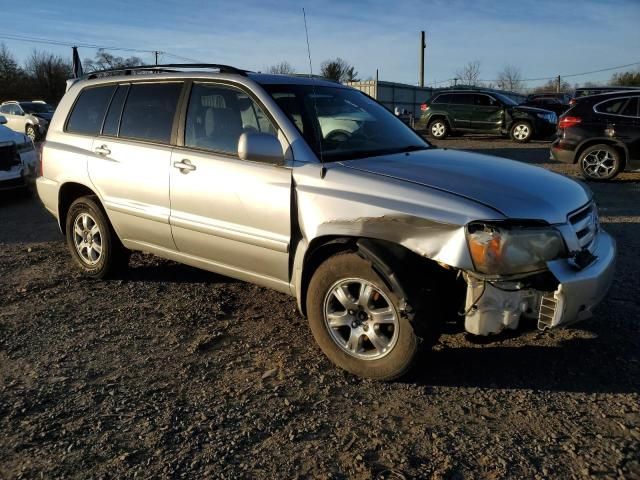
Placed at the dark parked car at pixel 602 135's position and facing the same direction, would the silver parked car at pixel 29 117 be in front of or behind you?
behind

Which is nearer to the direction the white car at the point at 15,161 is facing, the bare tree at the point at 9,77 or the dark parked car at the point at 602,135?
the dark parked car

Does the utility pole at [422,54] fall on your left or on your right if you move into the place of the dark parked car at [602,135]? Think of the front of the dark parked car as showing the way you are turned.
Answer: on your left

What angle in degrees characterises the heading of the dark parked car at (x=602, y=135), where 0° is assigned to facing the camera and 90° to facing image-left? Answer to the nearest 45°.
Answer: approximately 270°

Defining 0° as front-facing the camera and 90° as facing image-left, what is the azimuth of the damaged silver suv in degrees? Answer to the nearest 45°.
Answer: approximately 315°

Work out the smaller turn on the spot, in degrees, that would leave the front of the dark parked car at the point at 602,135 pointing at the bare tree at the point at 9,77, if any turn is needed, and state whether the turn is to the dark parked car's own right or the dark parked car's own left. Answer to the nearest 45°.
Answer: approximately 135° to the dark parked car's own left

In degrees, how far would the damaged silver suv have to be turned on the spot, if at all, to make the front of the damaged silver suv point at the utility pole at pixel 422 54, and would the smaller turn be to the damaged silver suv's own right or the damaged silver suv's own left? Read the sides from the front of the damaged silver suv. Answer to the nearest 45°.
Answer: approximately 135° to the damaged silver suv's own left

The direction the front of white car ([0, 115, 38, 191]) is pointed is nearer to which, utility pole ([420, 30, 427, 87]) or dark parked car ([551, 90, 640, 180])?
the dark parked car
